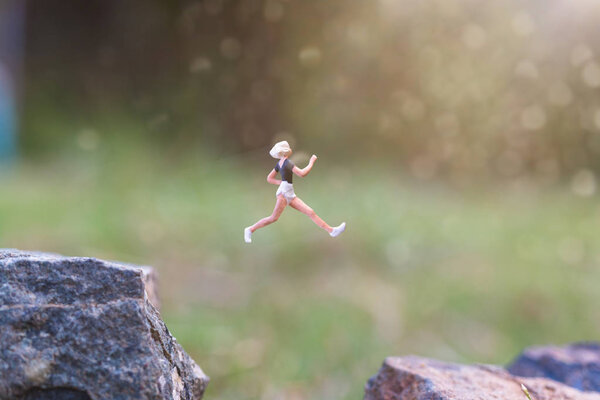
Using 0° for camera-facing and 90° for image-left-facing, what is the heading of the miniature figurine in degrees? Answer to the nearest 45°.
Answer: approximately 270°
